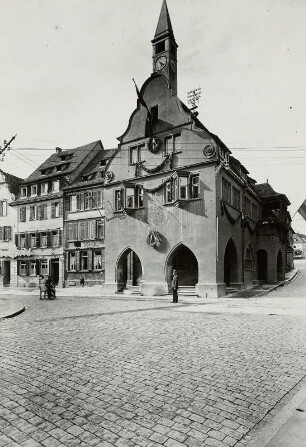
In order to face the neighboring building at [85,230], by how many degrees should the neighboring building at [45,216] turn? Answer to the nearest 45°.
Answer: approximately 90° to its left

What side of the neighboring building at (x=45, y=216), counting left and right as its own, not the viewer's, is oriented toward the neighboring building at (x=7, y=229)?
right
